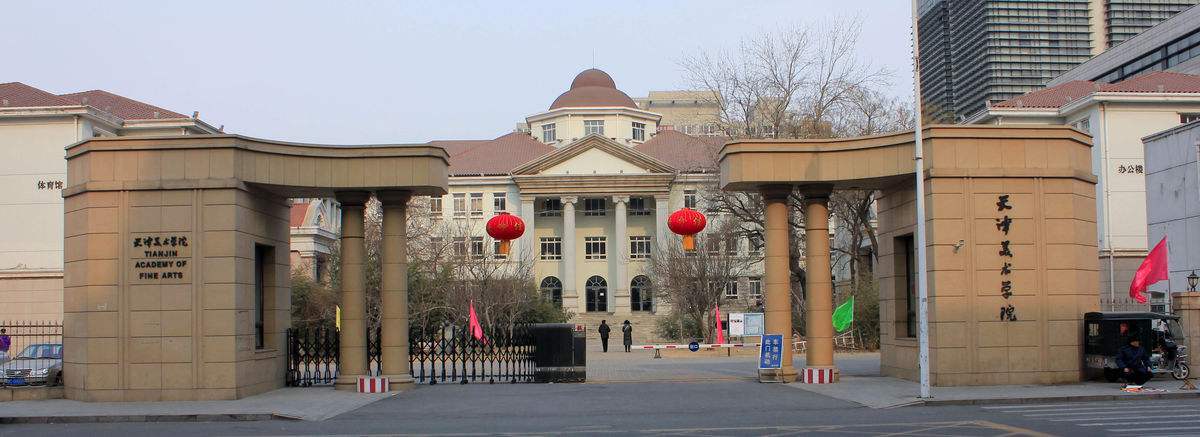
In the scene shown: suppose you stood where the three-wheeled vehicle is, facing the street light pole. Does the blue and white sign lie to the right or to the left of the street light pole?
right

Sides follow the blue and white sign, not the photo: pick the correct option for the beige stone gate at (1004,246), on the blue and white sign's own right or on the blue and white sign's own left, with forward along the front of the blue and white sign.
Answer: on the blue and white sign's own left

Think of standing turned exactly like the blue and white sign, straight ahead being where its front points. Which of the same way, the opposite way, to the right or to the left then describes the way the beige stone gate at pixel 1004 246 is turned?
the same way

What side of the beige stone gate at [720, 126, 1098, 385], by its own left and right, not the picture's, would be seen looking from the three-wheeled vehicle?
left

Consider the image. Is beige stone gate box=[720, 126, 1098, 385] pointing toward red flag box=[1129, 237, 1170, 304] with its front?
no

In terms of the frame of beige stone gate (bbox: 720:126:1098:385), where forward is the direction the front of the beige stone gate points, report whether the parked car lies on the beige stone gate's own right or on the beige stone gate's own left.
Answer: on the beige stone gate's own right

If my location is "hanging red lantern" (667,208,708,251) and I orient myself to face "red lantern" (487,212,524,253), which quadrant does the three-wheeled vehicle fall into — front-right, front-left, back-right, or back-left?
back-left

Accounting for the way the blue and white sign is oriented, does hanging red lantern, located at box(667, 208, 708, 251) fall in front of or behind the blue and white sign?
behind

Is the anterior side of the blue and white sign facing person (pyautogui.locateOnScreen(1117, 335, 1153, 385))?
no

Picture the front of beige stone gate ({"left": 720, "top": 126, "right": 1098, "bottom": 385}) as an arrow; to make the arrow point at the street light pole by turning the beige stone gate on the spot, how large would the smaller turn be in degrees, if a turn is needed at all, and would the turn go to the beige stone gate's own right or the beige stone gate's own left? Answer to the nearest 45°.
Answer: approximately 45° to the beige stone gate's own right

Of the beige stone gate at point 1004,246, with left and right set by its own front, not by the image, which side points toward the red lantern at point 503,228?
right

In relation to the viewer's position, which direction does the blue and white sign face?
facing the viewer

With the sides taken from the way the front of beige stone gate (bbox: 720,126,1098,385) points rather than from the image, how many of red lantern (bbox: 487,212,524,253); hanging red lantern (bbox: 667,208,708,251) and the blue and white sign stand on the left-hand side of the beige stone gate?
0

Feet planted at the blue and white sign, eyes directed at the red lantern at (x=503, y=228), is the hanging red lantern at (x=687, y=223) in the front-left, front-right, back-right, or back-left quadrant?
front-right

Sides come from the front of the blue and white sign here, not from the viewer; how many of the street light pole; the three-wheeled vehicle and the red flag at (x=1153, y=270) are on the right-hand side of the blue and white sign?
0

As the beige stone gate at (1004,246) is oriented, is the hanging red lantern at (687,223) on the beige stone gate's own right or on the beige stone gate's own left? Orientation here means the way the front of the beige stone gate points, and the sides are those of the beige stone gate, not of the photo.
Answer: on the beige stone gate's own right

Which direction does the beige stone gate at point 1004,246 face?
toward the camera

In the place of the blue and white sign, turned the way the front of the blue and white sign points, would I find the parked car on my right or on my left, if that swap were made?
on my right

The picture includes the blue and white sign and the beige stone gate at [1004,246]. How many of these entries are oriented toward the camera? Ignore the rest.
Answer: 2
